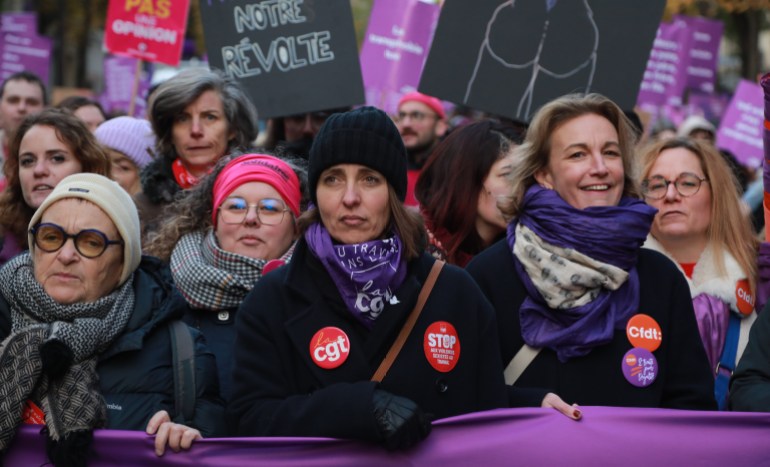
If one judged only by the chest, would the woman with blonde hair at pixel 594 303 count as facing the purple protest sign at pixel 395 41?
no

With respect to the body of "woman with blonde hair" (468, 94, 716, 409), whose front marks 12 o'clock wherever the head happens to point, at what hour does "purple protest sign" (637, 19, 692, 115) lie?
The purple protest sign is roughly at 6 o'clock from the woman with blonde hair.

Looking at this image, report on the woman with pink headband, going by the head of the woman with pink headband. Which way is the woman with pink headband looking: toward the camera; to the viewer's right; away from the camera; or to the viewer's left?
toward the camera

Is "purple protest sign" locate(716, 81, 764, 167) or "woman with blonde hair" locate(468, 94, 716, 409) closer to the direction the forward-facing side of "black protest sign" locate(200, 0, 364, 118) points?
the woman with blonde hair

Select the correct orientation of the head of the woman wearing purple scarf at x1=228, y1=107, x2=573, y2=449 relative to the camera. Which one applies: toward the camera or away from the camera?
toward the camera

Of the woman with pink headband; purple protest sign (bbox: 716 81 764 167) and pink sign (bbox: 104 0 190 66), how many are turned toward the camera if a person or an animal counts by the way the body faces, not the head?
3

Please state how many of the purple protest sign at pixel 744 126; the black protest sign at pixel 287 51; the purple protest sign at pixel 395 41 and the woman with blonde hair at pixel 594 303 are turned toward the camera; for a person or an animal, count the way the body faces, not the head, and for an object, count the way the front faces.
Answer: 4

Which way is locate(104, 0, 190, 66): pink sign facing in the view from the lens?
facing the viewer

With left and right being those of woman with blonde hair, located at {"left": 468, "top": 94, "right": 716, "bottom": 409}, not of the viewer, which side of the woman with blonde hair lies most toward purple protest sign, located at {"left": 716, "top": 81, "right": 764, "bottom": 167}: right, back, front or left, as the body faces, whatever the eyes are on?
back

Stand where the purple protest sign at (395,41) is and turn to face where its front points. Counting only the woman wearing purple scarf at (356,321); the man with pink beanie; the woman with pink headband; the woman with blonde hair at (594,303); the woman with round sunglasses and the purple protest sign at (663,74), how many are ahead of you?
5

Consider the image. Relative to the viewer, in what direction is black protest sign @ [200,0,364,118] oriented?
toward the camera

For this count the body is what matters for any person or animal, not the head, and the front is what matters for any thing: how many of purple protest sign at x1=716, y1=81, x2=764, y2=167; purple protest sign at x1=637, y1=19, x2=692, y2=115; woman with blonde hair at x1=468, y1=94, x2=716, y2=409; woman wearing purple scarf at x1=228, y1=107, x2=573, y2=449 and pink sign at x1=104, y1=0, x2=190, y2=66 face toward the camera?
5

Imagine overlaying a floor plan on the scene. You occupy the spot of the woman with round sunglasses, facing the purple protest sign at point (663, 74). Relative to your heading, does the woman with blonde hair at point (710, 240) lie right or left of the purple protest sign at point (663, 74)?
right

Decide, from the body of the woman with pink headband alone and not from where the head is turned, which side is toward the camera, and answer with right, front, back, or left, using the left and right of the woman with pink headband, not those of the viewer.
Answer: front
